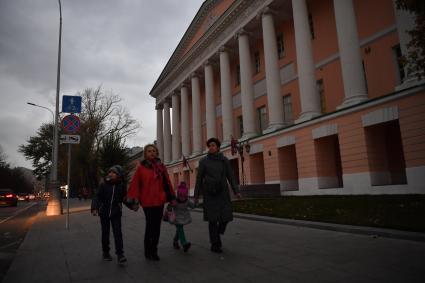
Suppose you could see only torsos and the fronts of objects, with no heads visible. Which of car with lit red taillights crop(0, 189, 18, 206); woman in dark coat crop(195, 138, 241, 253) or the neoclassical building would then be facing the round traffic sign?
the neoclassical building

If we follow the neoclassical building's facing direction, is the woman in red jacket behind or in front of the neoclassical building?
in front

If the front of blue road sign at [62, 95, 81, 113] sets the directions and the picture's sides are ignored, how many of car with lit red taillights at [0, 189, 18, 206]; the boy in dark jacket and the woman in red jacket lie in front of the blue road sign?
2

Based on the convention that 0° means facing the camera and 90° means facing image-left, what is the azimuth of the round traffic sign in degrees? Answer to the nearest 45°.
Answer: approximately 0°

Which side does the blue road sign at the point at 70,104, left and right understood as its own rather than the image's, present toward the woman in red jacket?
front

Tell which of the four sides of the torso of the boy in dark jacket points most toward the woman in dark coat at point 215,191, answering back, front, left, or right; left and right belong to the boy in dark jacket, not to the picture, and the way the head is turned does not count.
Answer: left

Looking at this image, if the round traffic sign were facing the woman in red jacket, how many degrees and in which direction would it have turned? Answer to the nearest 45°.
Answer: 0° — it already faces them

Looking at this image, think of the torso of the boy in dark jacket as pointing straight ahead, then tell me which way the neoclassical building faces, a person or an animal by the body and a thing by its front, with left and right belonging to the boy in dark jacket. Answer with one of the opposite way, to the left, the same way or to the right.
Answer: to the right

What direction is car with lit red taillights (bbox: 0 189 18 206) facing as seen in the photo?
away from the camera

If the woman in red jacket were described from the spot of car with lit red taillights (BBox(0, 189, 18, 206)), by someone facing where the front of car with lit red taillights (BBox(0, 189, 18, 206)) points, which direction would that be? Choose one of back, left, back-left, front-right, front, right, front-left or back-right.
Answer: back

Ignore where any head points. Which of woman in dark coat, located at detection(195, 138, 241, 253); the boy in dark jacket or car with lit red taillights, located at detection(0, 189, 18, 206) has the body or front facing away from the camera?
the car with lit red taillights

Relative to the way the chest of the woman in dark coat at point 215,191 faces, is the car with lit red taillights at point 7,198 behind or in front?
behind

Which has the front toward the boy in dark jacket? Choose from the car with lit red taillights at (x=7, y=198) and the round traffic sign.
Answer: the round traffic sign

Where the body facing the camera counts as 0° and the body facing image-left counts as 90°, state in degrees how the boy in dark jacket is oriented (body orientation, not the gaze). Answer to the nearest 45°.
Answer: approximately 0°

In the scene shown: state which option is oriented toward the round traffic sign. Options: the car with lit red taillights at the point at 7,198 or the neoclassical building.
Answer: the neoclassical building
